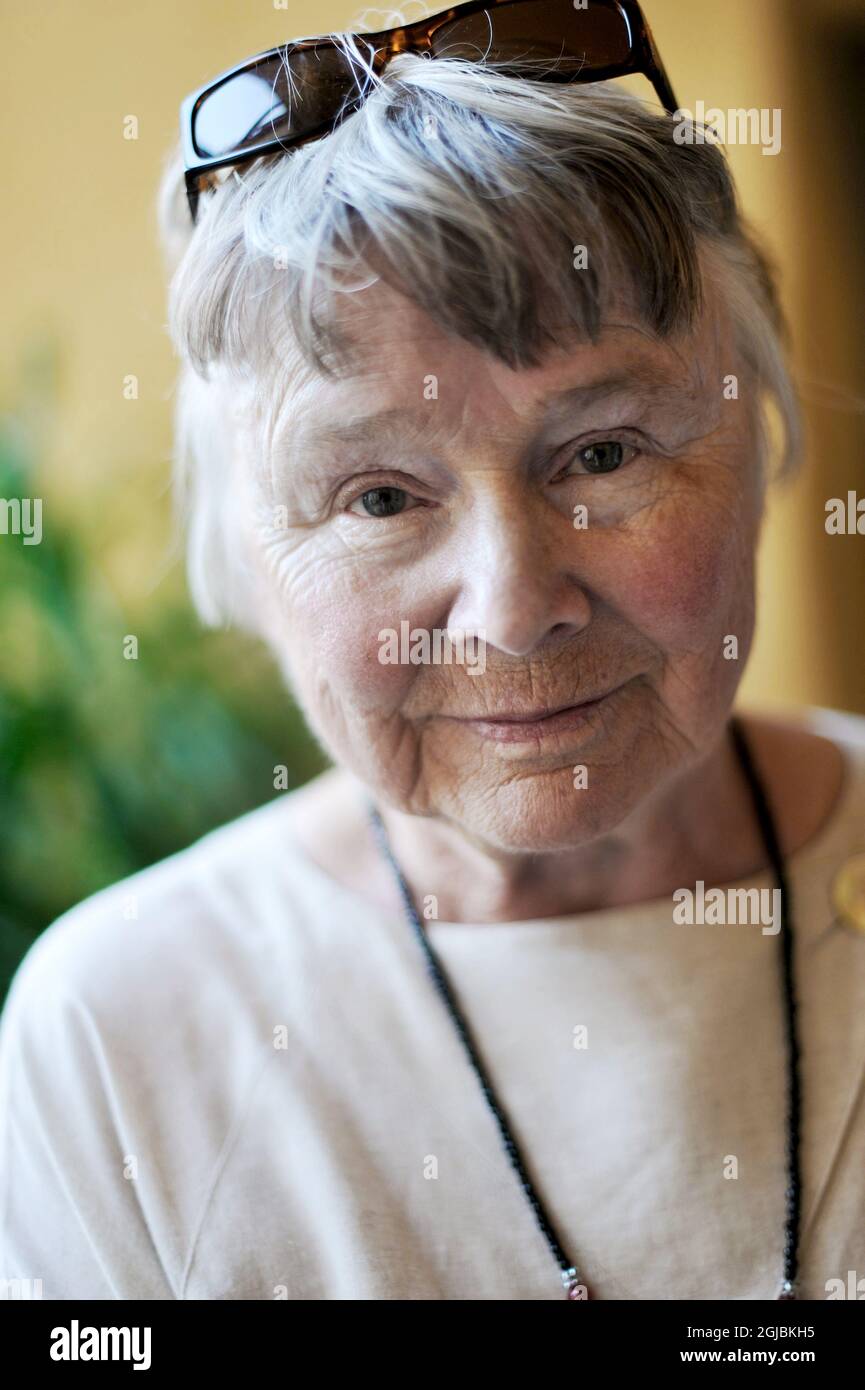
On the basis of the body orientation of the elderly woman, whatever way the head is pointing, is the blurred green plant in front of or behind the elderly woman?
behind

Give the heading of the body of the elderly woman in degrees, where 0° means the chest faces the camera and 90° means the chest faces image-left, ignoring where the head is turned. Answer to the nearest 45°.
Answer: approximately 0°
